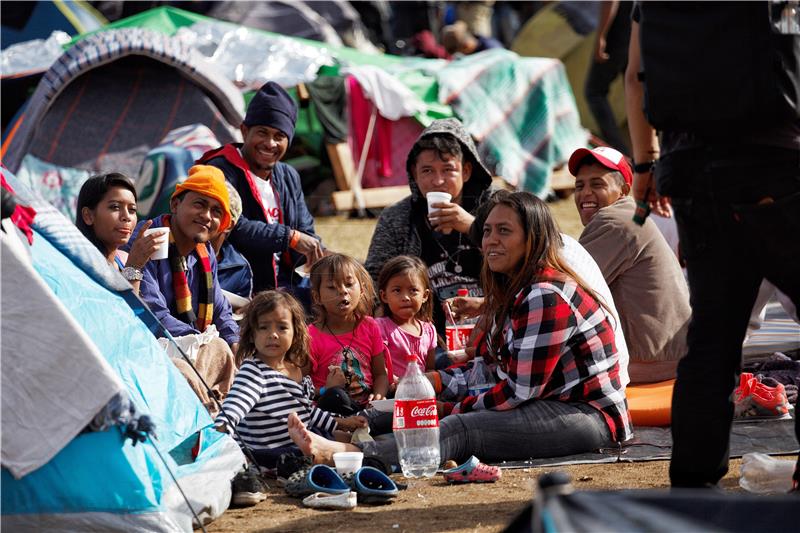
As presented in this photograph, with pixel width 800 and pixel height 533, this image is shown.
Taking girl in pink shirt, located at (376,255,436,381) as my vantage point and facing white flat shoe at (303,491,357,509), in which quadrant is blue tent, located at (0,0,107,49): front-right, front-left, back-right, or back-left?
back-right

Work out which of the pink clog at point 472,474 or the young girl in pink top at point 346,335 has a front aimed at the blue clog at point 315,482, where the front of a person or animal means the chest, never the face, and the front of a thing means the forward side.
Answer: the young girl in pink top

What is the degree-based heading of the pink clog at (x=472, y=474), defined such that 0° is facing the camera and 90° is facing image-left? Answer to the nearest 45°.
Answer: approximately 270°

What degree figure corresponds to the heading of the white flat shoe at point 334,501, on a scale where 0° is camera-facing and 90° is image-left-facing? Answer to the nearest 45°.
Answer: approximately 90°

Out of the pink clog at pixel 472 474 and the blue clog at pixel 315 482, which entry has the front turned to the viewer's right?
the pink clog

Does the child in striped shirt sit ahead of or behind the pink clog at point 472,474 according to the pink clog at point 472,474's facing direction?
behind

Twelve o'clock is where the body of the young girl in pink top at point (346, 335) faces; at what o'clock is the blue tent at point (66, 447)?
The blue tent is roughly at 1 o'clock from the young girl in pink top.

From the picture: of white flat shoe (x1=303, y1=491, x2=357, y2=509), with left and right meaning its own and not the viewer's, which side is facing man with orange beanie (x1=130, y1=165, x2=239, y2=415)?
right

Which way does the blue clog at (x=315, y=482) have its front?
to the viewer's left
